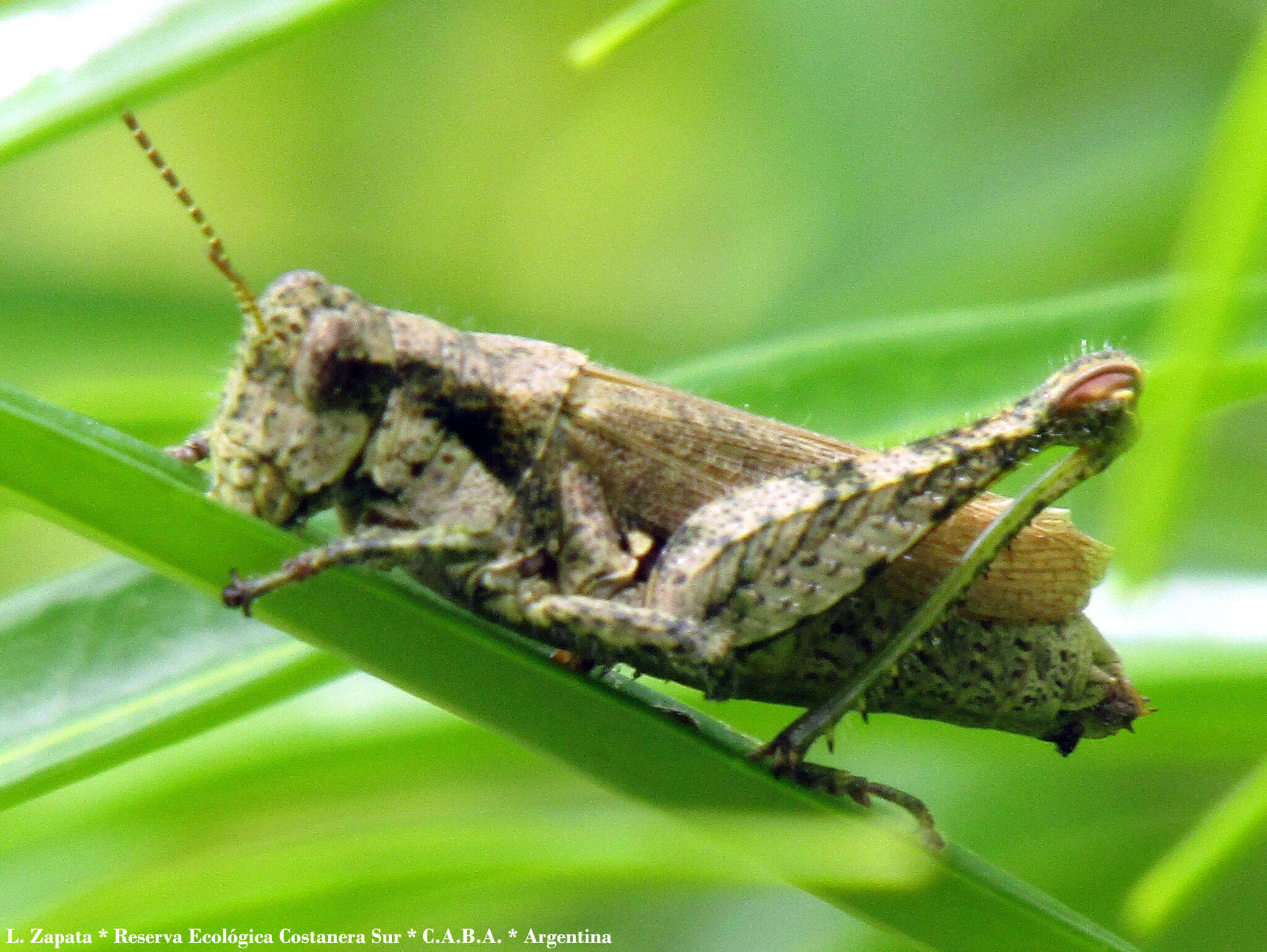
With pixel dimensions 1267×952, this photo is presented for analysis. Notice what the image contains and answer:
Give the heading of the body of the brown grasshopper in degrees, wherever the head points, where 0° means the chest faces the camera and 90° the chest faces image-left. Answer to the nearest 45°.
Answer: approximately 90°

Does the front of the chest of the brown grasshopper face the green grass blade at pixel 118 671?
yes

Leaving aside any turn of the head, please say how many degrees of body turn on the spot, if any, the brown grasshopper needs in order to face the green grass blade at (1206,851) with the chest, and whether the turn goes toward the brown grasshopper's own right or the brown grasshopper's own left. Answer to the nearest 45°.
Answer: approximately 135° to the brown grasshopper's own left
